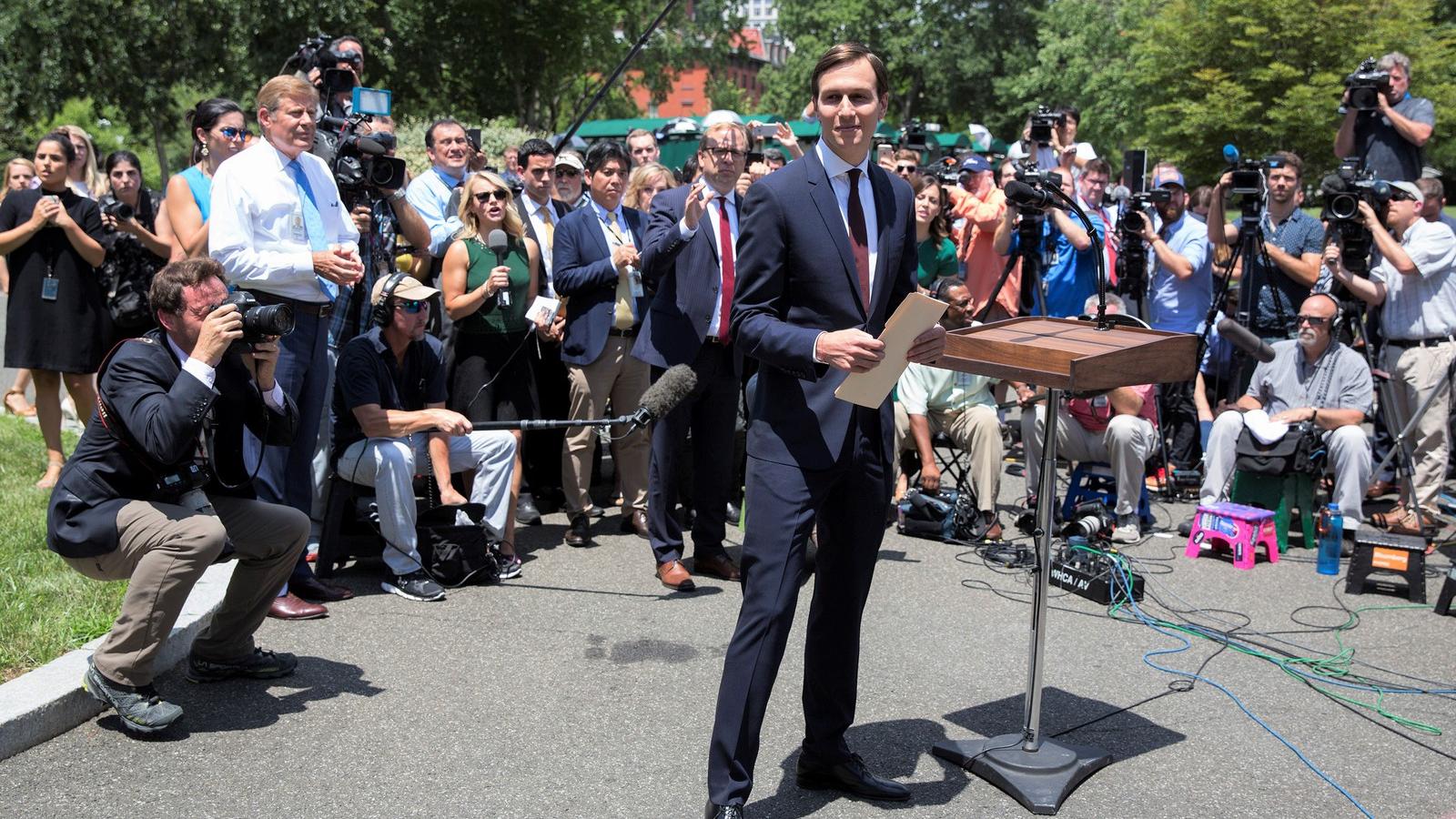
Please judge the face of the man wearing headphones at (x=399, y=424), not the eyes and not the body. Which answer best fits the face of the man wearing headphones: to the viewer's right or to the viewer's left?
to the viewer's right

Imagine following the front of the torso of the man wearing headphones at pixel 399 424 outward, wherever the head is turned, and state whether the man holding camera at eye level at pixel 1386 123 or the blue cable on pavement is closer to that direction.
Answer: the blue cable on pavement

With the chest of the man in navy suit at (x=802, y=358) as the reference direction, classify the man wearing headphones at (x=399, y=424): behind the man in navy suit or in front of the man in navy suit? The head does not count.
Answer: behind

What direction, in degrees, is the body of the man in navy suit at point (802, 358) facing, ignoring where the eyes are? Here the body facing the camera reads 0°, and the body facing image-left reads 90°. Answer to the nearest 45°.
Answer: approximately 315°

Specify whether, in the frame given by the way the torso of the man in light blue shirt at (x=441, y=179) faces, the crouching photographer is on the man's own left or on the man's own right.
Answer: on the man's own right

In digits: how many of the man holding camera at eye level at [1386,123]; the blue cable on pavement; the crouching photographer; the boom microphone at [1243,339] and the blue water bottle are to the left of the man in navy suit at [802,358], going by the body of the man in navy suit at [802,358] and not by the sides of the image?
4

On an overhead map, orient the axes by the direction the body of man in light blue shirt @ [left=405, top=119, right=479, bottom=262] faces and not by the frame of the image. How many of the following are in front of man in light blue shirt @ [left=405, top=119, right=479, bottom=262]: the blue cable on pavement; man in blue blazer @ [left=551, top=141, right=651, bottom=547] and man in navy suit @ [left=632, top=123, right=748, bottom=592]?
3

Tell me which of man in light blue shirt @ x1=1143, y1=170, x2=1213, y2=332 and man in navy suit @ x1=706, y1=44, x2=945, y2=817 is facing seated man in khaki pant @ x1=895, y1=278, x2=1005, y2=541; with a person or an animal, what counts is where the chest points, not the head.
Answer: the man in light blue shirt

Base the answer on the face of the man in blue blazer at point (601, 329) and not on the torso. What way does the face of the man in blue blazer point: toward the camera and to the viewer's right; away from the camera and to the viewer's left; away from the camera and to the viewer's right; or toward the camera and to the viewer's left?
toward the camera and to the viewer's right
